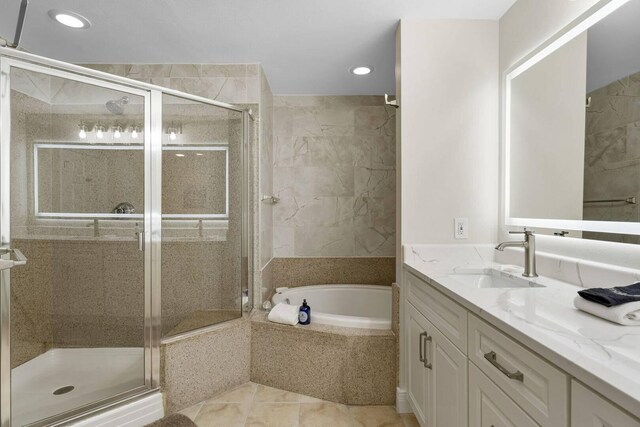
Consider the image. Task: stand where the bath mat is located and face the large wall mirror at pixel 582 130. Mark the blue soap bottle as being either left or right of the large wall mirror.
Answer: left

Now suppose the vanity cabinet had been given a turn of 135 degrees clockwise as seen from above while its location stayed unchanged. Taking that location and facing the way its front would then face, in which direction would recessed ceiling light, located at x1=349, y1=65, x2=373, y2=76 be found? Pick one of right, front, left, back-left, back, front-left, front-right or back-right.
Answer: front-left

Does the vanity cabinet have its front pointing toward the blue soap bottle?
no

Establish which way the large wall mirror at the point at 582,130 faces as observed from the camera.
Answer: facing the viewer and to the left of the viewer

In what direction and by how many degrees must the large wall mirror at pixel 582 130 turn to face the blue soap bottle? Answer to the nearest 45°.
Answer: approximately 45° to its right

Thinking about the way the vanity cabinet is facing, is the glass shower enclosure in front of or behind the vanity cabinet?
in front

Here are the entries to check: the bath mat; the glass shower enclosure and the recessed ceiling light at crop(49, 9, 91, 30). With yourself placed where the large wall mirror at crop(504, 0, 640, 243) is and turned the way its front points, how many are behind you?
0

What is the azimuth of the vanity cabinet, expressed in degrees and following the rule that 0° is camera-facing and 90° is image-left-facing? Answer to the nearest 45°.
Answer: approximately 45°

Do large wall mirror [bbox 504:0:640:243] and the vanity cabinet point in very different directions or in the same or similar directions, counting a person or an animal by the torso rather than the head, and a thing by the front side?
same or similar directions

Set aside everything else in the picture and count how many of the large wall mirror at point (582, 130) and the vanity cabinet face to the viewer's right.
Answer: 0

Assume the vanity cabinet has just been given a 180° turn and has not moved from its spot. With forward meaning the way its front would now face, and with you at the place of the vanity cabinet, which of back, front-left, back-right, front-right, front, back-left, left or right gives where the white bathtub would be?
left

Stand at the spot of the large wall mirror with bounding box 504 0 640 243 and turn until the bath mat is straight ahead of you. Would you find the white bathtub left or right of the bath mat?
right
